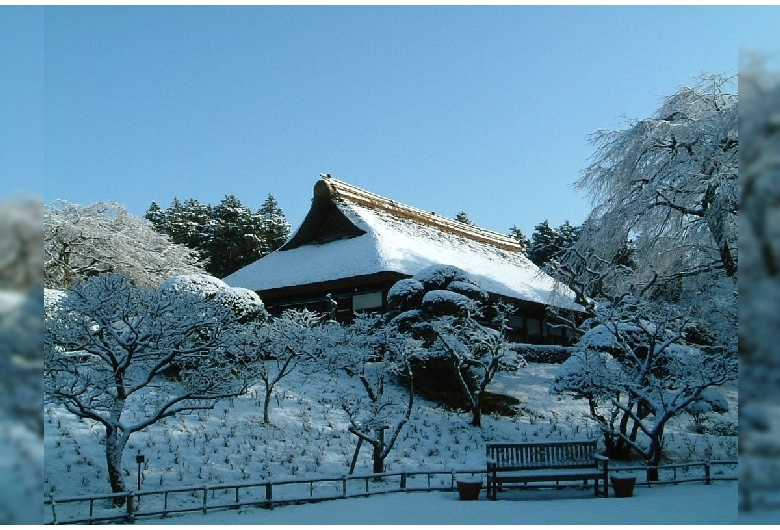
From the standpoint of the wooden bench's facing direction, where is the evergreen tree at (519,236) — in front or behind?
behind

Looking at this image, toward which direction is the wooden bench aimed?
toward the camera

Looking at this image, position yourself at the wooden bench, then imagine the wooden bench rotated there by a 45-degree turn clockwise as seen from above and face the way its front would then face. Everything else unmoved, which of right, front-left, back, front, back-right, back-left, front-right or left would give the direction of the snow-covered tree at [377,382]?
right

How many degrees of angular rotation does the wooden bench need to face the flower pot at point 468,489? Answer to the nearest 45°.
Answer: approximately 45° to its right

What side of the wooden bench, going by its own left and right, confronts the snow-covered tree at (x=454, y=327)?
back

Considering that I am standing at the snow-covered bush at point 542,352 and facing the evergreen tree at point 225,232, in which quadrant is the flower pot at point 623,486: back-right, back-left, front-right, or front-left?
back-left

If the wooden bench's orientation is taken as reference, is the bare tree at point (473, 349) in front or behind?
behind

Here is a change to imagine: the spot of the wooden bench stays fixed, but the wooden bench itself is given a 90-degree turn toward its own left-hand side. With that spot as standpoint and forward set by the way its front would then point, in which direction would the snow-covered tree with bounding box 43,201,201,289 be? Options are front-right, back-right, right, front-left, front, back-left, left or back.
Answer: back-left

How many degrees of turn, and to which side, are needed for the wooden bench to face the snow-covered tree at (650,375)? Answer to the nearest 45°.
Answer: approximately 135° to its left

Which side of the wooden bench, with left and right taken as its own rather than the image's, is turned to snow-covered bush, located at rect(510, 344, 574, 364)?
back
